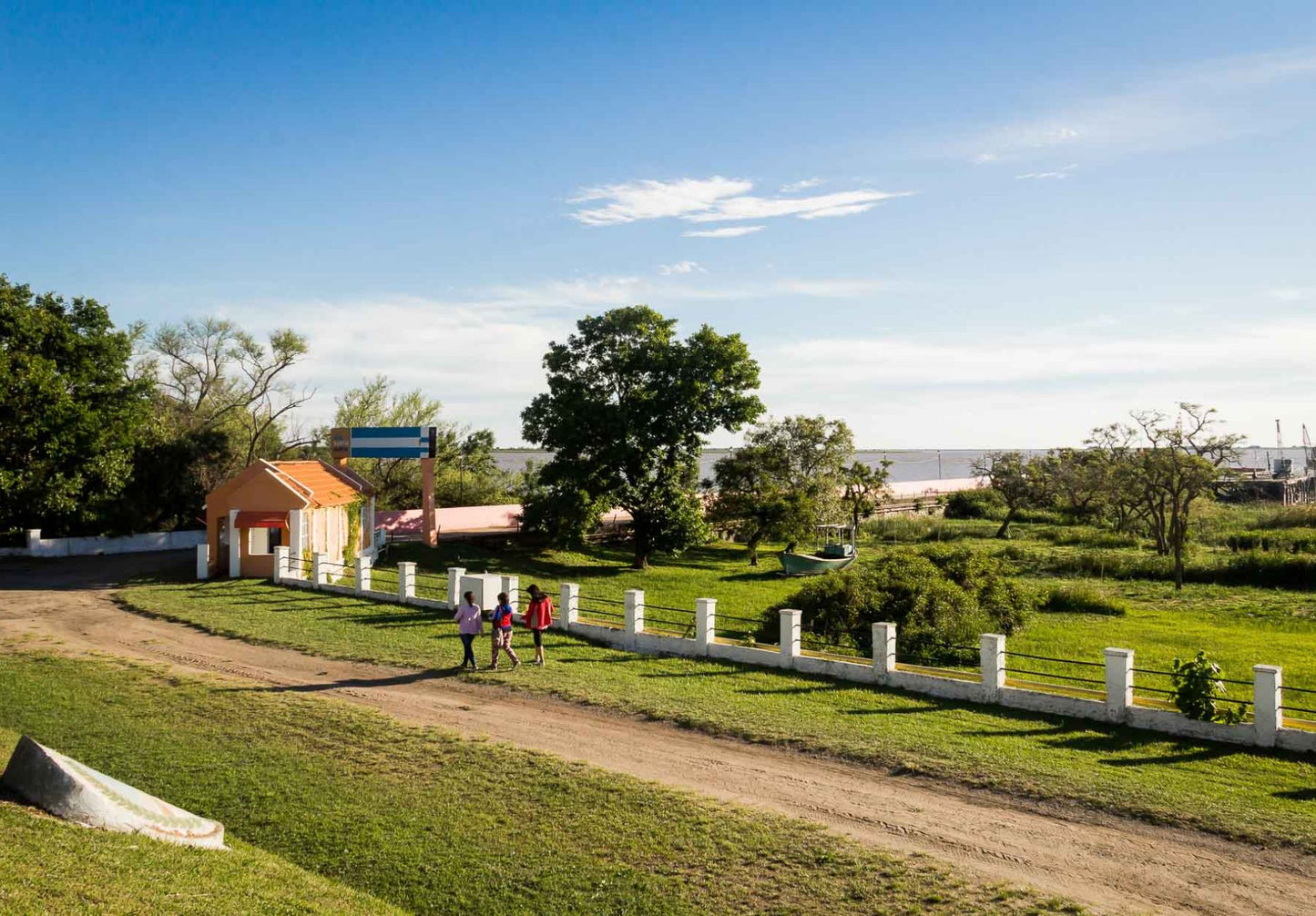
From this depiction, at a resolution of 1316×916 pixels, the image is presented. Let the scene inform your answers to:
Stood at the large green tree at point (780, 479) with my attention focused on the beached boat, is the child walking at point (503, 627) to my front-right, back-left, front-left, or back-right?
front-right

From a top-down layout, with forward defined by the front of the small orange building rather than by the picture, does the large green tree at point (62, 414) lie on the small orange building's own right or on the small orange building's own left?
on the small orange building's own right

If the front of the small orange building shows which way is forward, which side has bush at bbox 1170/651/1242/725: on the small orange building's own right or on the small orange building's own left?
on the small orange building's own left

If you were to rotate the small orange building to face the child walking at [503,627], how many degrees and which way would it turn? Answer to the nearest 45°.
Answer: approximately 45° to its left

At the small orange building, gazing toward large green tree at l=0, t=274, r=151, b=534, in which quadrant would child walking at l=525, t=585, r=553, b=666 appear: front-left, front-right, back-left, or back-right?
back-left

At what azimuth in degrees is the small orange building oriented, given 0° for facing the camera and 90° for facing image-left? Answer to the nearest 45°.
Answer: approximately 45°

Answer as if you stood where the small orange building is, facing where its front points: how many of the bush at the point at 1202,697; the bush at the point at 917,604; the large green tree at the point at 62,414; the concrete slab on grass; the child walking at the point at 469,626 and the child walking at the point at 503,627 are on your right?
1

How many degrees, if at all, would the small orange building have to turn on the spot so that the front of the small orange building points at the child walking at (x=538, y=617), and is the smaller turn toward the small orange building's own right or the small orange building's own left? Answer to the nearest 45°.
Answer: approximately 45° to the small orange building's own left

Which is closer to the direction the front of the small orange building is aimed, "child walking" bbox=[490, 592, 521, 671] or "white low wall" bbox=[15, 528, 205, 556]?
the child walking

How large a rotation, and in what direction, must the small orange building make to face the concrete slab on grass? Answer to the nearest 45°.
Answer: approximately 45° to its left

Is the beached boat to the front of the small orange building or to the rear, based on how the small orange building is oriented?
to the rear

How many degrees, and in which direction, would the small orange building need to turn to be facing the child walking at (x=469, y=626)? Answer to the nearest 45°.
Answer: approximately 45° to its left
